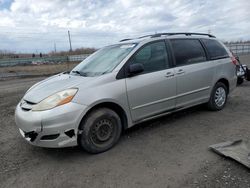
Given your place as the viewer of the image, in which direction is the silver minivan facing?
facing the viewer and to the left of the viewer
